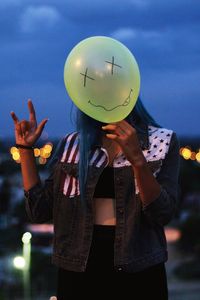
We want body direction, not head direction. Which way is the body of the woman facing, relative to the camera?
toward the camera

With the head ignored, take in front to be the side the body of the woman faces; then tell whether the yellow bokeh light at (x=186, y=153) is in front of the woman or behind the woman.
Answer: behind
